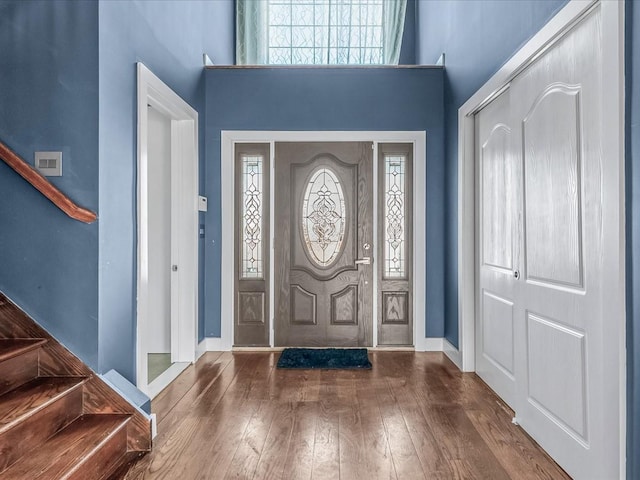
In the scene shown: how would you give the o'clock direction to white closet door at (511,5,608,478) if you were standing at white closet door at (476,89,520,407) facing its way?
white closet door at (511,5,608,478) is roughly at 10 o'clock from white closet door at (476,89,520,407).

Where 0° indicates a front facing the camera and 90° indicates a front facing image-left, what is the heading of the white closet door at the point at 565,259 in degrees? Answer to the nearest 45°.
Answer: approximately 45°

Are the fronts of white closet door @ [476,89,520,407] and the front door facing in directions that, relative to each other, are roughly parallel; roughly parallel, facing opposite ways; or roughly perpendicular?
roughly perpendicular

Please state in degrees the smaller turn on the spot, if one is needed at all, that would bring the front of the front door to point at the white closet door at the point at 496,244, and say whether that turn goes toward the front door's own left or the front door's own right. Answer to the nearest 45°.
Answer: approximately 45° to the front door's own left

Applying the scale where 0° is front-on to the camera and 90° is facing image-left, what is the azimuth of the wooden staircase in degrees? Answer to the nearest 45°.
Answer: approximately 315°

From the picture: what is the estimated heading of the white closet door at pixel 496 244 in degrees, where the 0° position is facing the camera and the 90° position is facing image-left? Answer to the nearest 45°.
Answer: approximately 45°

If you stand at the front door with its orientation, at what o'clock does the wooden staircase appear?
The wooden staircase is roughly at 1 o'clock from the front door.

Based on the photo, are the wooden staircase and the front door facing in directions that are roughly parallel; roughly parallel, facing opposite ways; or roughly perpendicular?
roughly perpendicular
